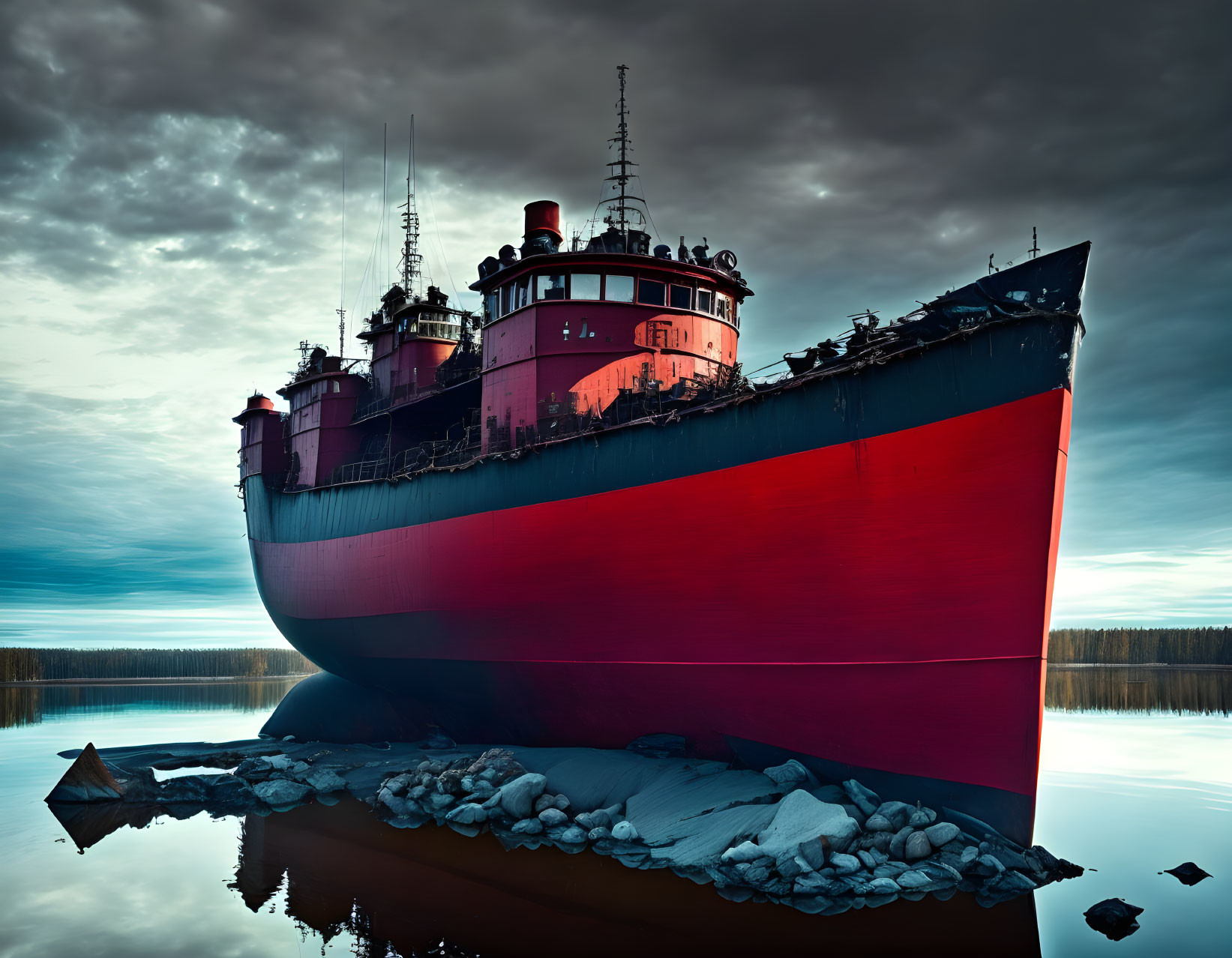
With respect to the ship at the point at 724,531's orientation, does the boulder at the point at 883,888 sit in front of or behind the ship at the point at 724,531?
in front

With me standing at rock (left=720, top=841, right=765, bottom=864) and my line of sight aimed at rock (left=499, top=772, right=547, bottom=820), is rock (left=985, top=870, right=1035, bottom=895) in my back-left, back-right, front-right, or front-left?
back-right

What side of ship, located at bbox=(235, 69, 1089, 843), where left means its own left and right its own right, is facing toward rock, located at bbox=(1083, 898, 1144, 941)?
front

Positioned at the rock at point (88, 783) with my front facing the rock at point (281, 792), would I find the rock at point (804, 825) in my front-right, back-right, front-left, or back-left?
front-right

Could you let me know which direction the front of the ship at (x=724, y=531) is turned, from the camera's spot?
facing the viewer and to the right of the viewer

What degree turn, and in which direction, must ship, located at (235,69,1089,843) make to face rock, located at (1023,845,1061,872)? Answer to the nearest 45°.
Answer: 0° — it already faces it

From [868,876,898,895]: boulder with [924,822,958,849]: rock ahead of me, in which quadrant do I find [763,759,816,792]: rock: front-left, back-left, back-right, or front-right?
front-left
